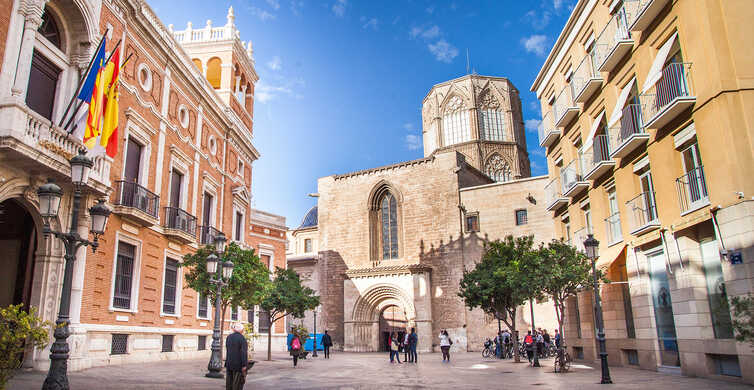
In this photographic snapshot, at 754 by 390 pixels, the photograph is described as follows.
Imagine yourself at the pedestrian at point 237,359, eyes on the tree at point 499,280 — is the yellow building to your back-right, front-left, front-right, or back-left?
front-right

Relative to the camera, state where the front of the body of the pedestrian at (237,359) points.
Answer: away from the camera

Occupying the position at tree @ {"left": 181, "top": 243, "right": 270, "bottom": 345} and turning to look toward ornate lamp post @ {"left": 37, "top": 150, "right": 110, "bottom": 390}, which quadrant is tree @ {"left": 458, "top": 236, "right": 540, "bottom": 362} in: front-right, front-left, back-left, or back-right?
back-left

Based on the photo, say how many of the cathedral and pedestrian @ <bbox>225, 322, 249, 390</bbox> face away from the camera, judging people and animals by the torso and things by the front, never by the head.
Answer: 1

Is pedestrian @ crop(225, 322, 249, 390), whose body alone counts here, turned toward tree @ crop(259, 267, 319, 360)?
yes

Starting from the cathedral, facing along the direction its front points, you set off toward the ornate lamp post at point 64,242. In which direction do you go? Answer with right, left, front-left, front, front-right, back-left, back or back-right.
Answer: front

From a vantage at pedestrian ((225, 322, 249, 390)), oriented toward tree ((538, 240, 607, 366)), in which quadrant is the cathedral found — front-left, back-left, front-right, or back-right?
front-left

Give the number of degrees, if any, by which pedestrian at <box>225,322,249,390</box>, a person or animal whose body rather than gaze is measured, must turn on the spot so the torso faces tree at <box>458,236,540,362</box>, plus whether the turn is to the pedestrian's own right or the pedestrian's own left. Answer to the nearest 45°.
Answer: approximately 45° to the pedestrian's own right

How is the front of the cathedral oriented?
toward the camera

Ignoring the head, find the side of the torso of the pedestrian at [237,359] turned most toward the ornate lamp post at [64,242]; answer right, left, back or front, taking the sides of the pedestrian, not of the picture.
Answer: left

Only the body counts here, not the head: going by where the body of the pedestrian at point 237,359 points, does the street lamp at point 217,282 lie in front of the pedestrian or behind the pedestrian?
in front

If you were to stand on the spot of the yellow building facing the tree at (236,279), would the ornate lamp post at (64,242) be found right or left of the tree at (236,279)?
left

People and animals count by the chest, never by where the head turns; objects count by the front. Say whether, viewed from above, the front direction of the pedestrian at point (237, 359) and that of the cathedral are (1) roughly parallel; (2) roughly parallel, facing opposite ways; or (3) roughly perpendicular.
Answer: roughly parallel, facing opposite ways

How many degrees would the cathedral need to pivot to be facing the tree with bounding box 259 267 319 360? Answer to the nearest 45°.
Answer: approximately 45° to its right

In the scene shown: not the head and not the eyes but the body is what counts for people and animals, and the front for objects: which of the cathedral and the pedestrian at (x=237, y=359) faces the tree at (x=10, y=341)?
the cathedral
